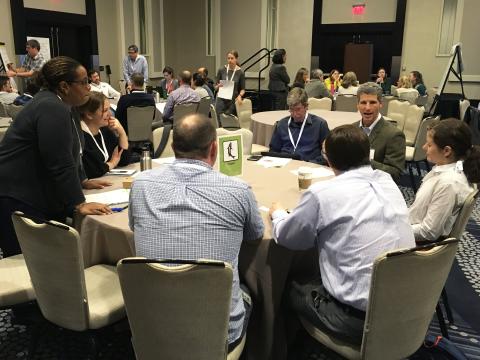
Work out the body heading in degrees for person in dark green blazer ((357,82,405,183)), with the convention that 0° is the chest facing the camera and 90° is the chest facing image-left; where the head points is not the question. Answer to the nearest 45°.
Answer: approximately 45°

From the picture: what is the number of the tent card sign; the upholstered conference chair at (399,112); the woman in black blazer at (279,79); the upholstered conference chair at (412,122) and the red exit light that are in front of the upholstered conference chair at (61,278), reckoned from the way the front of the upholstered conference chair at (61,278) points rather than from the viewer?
5

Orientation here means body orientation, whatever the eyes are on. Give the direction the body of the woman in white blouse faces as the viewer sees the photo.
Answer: to the viewer's left

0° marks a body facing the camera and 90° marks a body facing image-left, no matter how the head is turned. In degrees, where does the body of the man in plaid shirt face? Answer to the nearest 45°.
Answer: approximately 180°

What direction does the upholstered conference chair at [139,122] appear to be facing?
away from the camera

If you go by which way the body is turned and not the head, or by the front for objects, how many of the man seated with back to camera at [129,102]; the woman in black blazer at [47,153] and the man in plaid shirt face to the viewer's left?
0

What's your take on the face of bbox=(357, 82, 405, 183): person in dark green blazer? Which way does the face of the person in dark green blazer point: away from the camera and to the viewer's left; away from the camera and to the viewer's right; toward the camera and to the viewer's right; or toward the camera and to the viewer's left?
toward the camera and to the viewer's left

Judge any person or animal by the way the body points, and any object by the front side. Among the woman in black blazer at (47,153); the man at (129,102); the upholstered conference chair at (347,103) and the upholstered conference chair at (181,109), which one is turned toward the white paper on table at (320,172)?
the woman in black blazer

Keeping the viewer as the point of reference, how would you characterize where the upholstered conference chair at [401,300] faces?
facing away from the viewer and to the left of the viewer

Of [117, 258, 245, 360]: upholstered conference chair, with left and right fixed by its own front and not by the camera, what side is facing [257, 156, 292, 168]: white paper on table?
front

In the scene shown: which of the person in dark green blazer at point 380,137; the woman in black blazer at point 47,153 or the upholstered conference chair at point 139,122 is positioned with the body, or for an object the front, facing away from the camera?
the upholstered conference chair

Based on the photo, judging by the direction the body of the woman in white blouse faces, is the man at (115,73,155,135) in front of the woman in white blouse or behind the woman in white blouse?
in front

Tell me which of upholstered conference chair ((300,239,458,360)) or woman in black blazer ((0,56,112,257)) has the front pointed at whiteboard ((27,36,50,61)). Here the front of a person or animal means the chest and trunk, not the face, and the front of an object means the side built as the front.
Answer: the upholstered conference chair

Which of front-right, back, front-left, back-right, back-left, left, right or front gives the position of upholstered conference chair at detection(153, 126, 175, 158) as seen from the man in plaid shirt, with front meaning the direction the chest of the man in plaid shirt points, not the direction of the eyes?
front

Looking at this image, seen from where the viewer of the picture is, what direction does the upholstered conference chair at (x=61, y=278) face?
facing away from the viewer and to the right of the viewer
